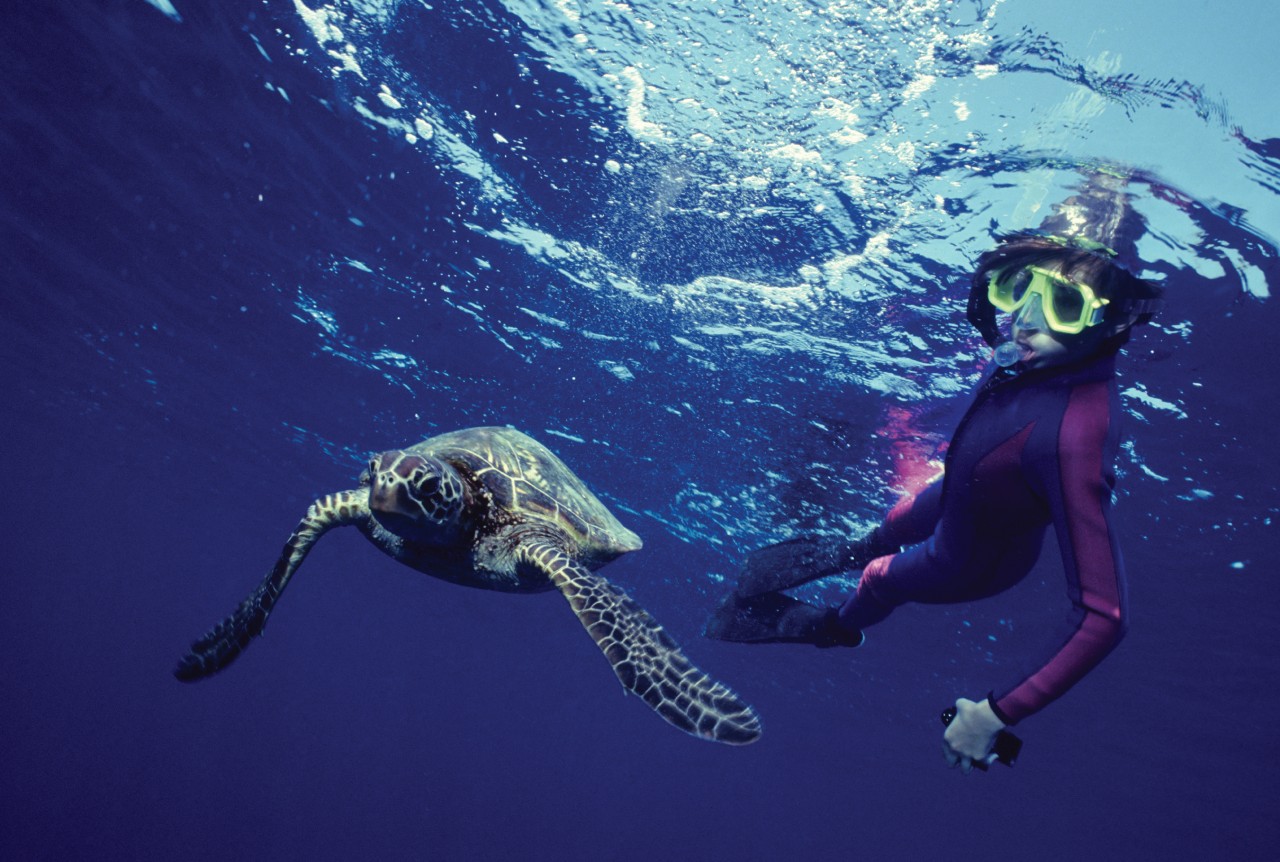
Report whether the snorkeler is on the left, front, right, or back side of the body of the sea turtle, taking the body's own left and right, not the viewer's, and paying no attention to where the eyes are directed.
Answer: left

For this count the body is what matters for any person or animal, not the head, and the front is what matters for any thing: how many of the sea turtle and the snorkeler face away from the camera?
0

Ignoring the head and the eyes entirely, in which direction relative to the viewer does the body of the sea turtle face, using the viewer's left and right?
facing the viewer and to the left of the viewer
